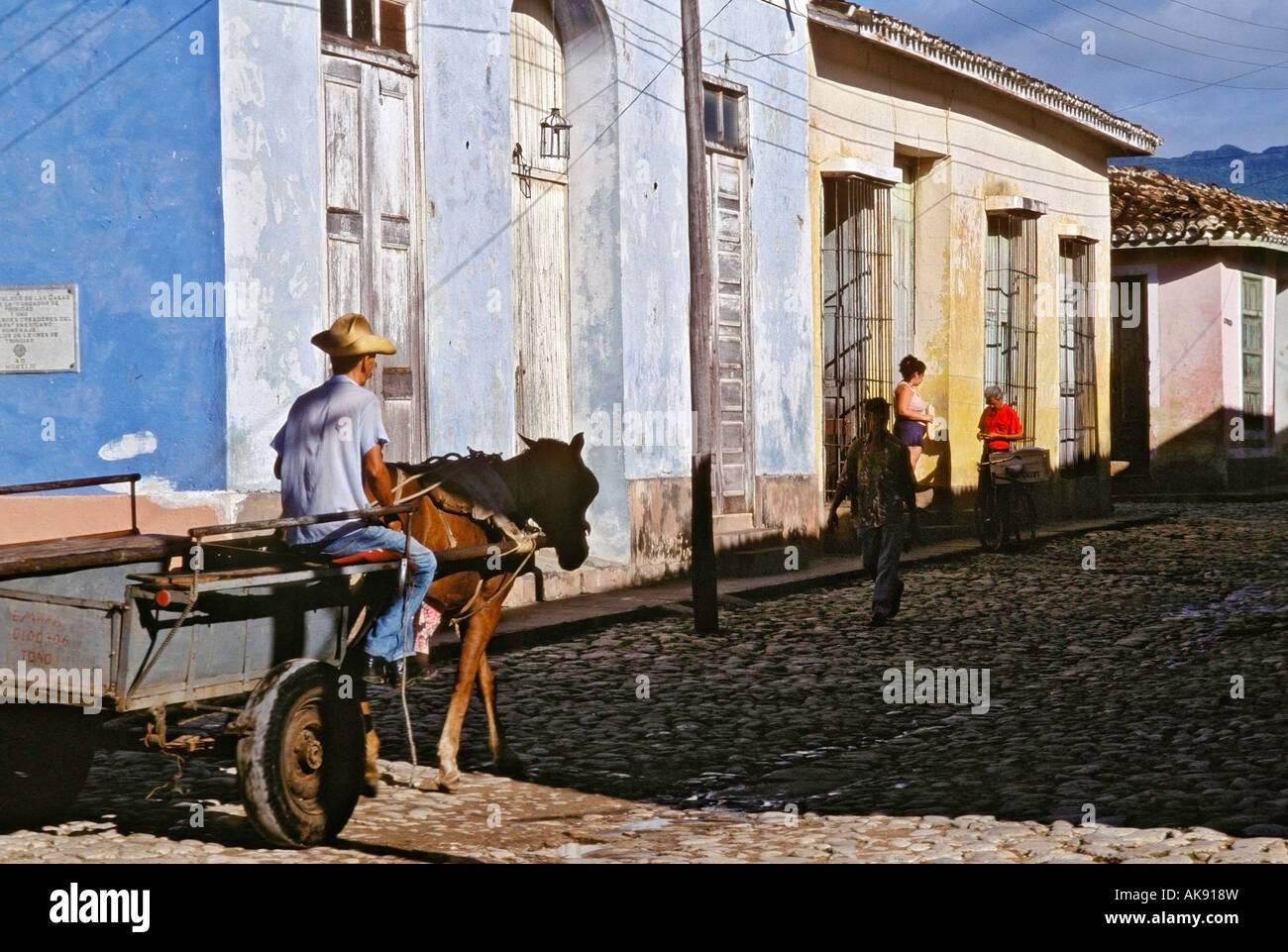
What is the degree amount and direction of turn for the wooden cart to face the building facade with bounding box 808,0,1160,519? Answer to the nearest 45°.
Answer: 0° — it already faces it

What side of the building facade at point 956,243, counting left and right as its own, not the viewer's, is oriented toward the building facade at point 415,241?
right

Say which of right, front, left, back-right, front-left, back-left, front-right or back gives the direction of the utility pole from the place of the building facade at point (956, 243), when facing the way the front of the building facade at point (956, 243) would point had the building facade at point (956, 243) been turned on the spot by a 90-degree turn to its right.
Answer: front-left

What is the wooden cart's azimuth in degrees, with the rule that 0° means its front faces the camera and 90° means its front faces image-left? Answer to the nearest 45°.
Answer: approximately 225°

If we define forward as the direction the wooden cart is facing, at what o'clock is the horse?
The horse is roughly at 12 o'clock from the wooden cart.

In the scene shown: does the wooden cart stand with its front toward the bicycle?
yes

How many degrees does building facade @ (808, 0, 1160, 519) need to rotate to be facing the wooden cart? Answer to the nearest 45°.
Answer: approximately 45° to its right

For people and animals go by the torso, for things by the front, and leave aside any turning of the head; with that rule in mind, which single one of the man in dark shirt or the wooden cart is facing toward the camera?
the man in dark shirt

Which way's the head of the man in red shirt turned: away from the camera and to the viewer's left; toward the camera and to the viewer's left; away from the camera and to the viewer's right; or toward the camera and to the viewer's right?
toward the camera and to the viewer's left

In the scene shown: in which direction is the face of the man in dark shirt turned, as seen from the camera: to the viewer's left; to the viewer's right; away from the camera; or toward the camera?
toward the camera

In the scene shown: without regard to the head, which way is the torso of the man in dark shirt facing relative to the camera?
toward the camera

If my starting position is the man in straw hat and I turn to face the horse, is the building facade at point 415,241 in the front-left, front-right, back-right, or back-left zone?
front-left

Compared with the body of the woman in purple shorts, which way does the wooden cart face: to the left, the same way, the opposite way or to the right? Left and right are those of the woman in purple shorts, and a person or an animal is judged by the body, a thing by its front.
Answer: to the left

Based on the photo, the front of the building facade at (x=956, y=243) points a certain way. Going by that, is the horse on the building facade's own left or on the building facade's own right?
on the building facade's own right

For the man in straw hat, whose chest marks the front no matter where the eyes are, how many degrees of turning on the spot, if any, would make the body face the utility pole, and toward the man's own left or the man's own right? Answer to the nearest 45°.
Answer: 0° — they already face it
